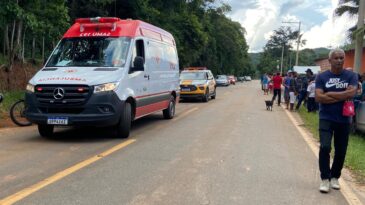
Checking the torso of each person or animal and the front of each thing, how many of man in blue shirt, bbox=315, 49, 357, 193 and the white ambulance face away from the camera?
0

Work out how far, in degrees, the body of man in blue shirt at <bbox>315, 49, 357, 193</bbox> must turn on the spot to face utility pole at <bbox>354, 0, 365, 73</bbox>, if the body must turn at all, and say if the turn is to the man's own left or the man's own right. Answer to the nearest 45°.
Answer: approximately 180°

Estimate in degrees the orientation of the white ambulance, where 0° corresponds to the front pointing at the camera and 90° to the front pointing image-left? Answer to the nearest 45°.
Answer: approximately 45°

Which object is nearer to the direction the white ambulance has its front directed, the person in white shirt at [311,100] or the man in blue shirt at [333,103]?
the man in blue shirt

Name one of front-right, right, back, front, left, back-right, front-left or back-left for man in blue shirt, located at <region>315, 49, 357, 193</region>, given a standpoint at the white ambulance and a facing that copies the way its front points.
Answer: left

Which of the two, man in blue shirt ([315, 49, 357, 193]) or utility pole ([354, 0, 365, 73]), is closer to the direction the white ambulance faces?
the man in blue shirt

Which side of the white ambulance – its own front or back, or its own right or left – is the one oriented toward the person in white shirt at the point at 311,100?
back

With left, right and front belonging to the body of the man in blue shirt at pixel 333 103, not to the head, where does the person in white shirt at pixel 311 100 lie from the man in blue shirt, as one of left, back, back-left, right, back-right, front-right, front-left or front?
back
